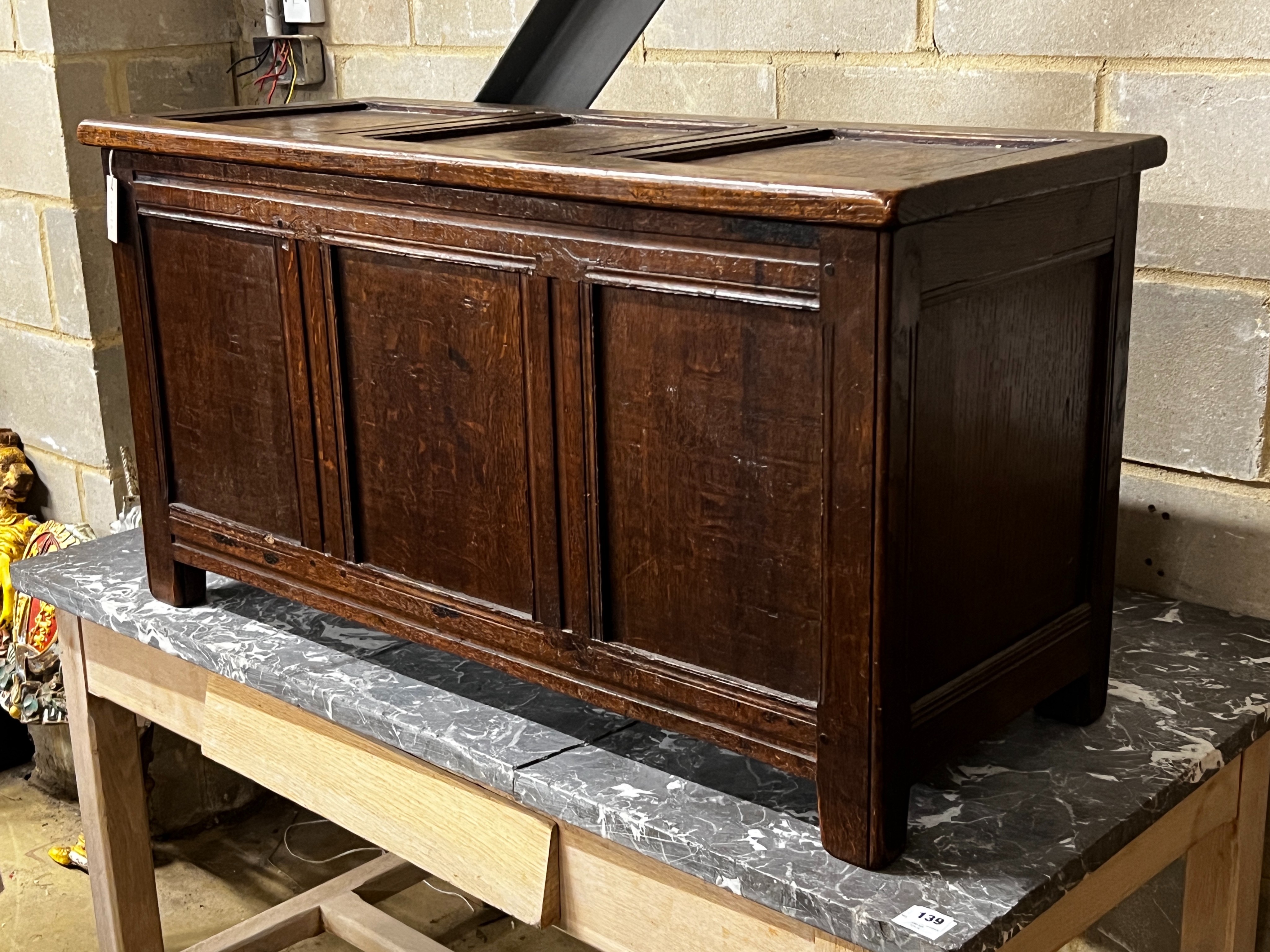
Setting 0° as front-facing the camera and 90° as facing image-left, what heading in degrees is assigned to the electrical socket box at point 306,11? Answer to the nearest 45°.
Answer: approximately 45°

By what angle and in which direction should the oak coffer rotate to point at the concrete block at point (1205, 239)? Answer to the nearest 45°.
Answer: approximately 180°

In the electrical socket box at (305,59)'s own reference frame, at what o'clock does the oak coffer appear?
The oak coffer is roughly at 10 o'clock from the electrical socket box.

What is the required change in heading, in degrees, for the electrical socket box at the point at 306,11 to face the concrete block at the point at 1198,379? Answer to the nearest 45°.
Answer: approximately 90° to its left
